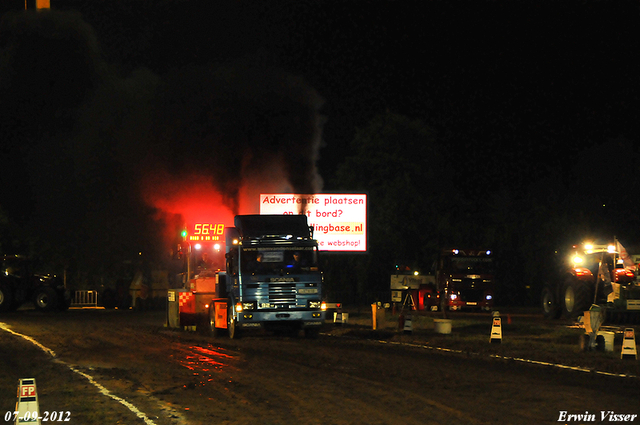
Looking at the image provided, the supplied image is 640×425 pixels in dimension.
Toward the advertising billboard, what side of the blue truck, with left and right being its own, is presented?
back

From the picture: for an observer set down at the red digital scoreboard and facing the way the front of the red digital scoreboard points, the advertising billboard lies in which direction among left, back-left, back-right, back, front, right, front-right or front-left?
back-left

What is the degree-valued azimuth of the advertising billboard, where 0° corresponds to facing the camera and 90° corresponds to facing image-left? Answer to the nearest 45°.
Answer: approximately 0°

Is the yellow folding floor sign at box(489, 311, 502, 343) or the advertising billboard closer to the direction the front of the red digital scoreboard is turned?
the yellow folding floor sign

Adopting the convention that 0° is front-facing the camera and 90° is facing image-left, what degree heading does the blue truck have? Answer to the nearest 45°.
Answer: approximately 0°

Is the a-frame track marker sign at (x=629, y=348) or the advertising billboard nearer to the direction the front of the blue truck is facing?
the a-frame track marker sign

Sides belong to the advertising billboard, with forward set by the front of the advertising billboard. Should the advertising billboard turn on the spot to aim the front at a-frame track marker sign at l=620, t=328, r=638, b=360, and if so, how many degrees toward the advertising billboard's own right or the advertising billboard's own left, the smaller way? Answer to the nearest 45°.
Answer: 0° — it already faces it

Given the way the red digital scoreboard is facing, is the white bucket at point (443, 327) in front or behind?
in front

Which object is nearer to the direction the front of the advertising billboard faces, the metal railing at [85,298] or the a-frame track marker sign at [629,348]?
the a-frame track marker sign

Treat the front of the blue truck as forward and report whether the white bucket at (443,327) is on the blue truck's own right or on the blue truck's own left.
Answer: on the blue truck's own left

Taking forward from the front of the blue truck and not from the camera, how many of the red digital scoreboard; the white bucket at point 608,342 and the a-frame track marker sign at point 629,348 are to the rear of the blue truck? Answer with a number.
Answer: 1

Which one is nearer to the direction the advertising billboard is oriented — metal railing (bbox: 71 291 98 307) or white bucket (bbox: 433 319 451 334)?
the white bucket

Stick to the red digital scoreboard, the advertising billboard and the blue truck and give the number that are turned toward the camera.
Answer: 3
